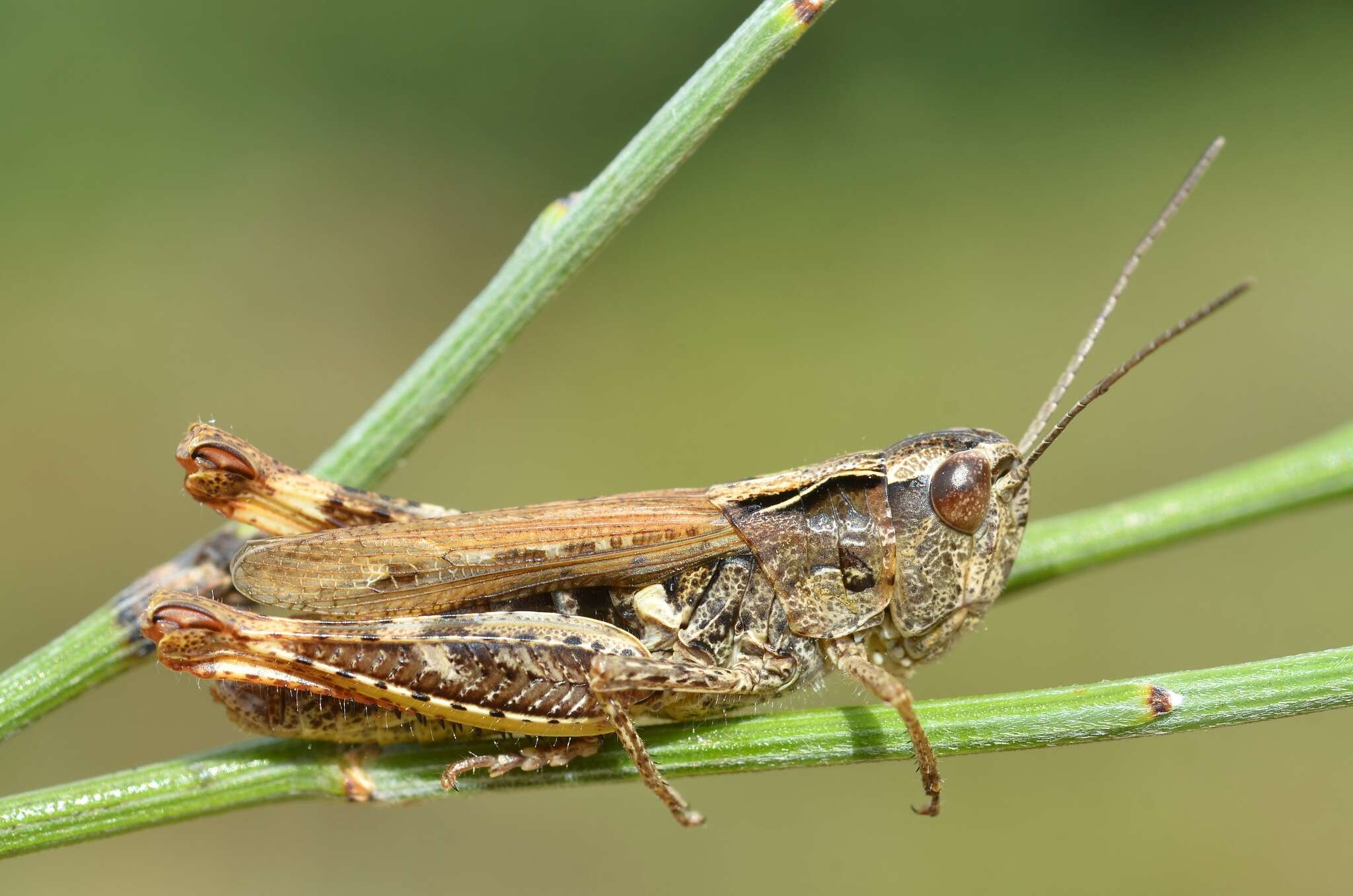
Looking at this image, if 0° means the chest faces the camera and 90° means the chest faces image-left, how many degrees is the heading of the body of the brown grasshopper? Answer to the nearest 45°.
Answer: approximately 270°
